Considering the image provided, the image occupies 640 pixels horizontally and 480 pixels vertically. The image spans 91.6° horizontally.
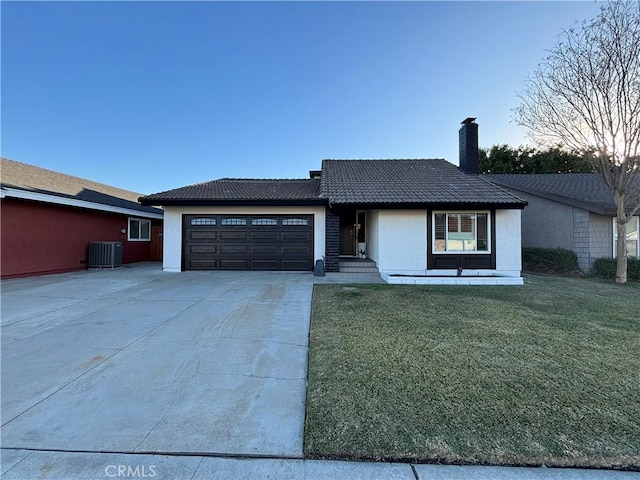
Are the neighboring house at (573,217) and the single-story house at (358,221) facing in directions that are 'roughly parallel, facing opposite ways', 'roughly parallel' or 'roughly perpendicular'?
roughly parallel

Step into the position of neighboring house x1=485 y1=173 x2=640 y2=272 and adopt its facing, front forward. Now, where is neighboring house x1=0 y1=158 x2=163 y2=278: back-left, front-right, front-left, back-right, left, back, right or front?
right

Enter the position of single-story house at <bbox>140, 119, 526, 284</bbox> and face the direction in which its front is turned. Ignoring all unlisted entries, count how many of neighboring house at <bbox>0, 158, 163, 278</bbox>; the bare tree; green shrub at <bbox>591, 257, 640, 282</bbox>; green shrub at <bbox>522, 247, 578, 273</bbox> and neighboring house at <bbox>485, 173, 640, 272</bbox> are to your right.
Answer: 1

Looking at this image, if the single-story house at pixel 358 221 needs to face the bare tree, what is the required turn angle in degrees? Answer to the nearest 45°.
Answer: approximately 90° to its left

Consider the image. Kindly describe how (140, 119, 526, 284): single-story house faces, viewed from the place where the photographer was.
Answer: facing the viewer

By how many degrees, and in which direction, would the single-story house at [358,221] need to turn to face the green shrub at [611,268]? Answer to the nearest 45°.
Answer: approximately 90° to its left

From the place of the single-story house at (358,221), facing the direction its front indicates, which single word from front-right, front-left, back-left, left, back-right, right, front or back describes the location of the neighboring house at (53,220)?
right

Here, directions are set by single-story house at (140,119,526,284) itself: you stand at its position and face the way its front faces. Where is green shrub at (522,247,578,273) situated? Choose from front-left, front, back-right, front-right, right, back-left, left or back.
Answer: left

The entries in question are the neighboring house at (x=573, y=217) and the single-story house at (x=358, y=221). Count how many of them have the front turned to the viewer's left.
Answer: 0

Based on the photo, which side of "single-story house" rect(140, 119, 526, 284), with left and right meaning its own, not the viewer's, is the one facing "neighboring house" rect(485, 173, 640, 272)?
left
